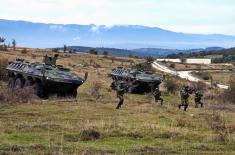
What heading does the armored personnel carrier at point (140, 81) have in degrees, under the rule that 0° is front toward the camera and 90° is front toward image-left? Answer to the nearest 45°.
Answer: approximately 315°

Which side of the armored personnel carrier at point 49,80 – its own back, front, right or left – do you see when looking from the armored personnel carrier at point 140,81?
left

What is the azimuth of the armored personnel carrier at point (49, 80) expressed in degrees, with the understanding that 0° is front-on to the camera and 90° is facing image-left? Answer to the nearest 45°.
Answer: approximately 315°

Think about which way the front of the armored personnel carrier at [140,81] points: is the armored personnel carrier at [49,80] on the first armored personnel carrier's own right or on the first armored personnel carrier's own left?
on the first armored personnel carrier's own right
